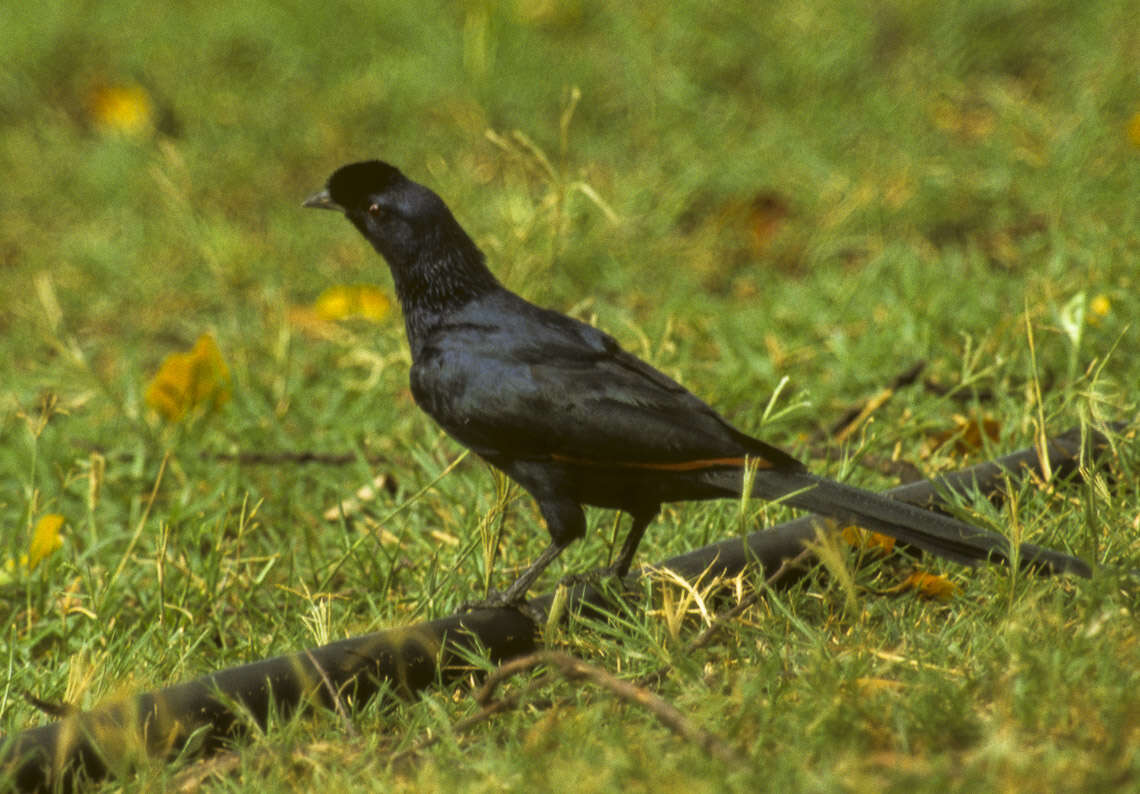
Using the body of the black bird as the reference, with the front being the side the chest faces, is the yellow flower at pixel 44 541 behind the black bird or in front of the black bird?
in front

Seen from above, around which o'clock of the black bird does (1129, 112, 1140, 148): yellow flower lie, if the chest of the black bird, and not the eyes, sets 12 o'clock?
The yellow flower is roughly at 4 o'clock from the black bird.

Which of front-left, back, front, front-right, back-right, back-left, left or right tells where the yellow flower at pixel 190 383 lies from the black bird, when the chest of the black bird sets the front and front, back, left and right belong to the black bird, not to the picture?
front-right

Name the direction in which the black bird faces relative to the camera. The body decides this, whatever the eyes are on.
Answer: to the viewer's left

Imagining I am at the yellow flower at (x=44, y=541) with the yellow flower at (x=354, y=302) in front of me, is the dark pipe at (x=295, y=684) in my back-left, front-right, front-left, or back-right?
back-right

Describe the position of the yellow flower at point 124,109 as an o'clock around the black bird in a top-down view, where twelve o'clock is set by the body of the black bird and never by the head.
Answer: The yellow flower is roughly at 2 o'clock from the black bird.
